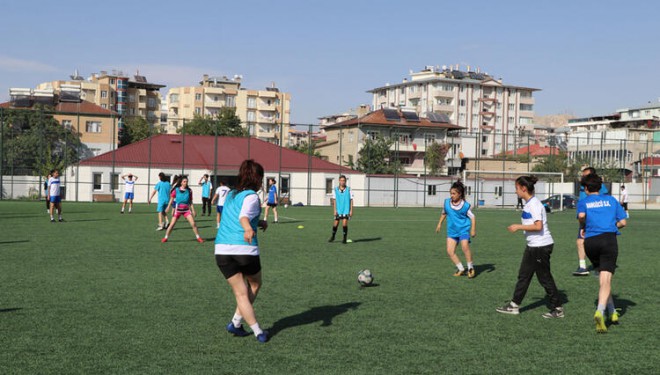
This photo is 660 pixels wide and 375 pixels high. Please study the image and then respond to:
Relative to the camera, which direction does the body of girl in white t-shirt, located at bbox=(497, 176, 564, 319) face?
to the viewer's left

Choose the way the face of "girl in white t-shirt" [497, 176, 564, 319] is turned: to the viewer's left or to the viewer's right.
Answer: to the viewer's left

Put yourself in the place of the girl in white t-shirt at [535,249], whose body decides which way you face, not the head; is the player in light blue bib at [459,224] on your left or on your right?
on your right
